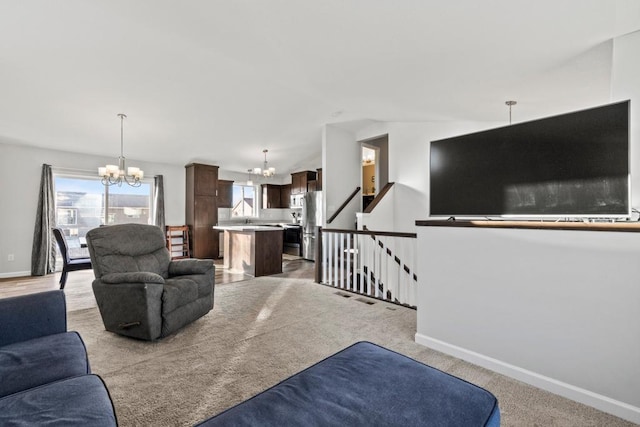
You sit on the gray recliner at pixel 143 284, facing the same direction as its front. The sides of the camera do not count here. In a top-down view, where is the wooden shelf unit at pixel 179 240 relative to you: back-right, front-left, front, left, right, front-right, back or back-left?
back-left

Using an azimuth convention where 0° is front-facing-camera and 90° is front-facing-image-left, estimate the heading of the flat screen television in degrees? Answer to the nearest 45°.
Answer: approximately 45°

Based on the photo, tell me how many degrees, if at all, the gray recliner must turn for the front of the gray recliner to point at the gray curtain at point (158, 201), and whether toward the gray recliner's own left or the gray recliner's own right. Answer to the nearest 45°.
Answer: approximately 135° to the gray recliner's own left

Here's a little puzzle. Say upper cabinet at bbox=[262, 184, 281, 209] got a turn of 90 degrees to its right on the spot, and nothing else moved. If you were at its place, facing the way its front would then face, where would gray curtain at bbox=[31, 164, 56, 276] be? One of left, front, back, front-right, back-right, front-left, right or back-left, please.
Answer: front

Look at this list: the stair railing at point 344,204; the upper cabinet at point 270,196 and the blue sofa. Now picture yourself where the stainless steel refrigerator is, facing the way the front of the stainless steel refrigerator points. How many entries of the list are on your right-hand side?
1

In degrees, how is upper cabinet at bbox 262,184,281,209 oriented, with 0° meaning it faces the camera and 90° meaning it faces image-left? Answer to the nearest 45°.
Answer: approximately 315°

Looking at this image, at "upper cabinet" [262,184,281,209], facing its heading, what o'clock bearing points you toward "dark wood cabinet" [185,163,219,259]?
The dark wood cabinet is roughly at 3 o'clock from the upper cabinet.

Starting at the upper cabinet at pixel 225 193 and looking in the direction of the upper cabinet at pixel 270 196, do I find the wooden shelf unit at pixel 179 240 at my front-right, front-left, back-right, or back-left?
back-right

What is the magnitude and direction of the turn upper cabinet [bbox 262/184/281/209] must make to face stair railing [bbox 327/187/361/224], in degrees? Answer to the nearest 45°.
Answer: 0° — it already faces it

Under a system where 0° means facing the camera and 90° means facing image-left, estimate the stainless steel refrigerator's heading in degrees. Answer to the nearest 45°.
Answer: approximately 45°

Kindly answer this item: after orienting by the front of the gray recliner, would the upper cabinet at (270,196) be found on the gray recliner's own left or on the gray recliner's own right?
on the gray recliner's own left

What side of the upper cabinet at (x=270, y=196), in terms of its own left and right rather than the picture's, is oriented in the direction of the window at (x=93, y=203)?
right

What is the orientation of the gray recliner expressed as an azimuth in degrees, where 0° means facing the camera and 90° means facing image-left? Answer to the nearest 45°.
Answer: approximately 315°
